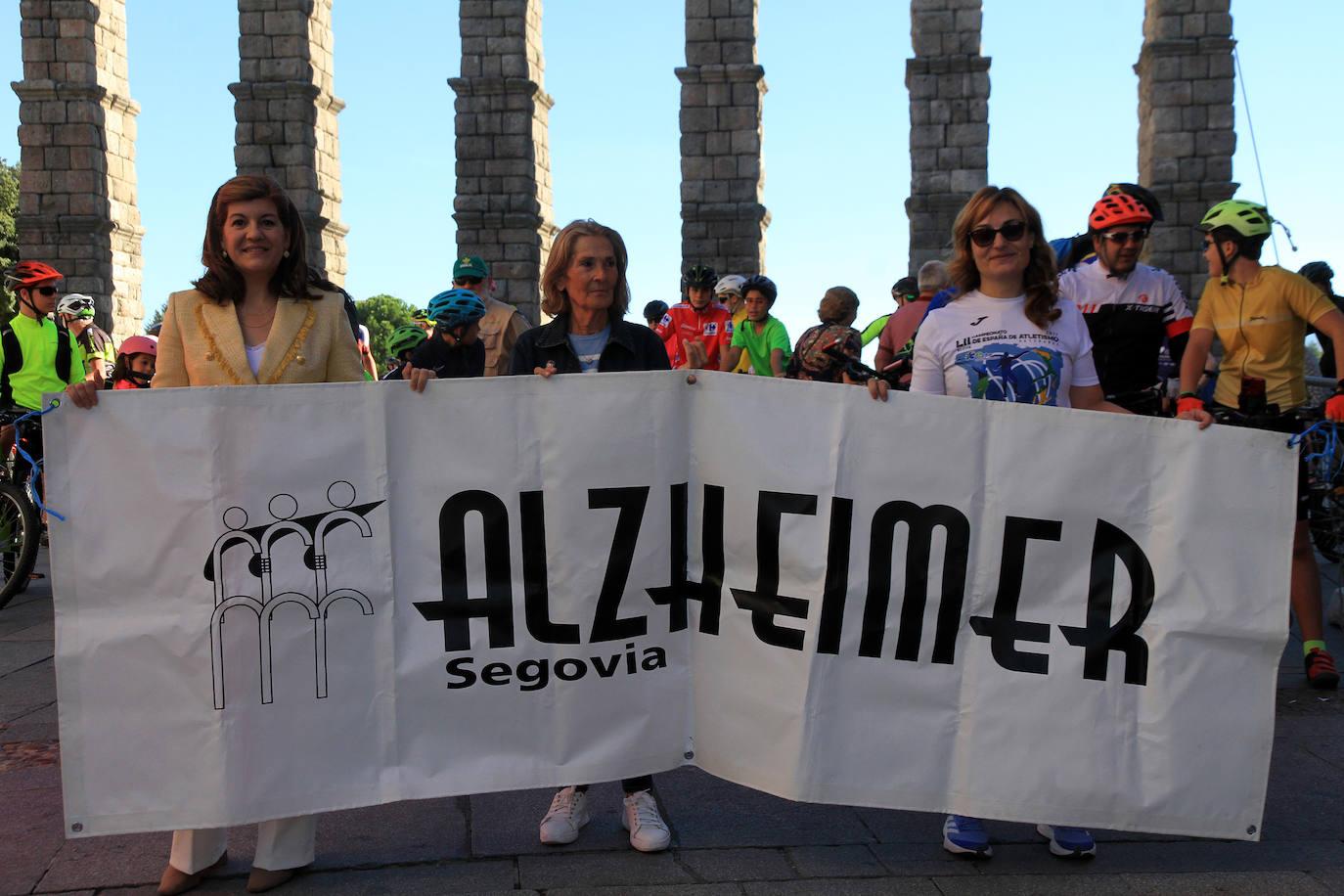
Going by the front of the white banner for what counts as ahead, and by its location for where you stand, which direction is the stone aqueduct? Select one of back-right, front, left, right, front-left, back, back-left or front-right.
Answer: back

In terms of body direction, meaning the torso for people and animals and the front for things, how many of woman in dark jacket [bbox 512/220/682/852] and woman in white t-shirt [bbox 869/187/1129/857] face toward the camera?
2

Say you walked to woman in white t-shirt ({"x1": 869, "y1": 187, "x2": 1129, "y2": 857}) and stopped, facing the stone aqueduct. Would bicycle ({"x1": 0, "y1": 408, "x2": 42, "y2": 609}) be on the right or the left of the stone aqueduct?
left

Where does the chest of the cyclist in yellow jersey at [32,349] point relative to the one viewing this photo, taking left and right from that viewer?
facing the viewer and to the right of the viewer

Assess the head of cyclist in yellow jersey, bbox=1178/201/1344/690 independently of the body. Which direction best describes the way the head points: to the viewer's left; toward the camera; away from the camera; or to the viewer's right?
to the viewer's left
